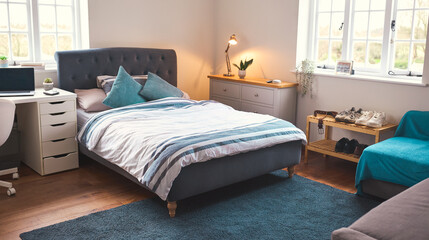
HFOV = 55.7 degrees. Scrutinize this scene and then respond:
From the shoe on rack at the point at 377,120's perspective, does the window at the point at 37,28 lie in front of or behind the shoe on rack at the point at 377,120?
in front

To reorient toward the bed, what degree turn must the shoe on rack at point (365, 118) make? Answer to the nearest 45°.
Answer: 0° — it already faces it

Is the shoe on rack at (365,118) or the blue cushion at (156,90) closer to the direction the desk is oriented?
the shoe on rack

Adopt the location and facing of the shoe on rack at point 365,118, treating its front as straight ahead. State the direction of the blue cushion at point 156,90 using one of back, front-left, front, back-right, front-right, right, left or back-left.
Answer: front-right

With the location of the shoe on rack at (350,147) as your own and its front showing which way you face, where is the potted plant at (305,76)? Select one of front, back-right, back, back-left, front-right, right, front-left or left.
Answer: right

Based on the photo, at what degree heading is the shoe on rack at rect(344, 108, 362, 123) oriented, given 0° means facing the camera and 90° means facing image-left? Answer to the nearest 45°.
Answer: approximately 45°

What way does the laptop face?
toward the camera

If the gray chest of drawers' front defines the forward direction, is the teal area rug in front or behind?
in front

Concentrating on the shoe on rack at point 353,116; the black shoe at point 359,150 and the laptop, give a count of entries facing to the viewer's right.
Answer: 0

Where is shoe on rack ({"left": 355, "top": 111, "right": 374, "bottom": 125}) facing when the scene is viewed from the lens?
facing the viewer and to the left of the viewer
